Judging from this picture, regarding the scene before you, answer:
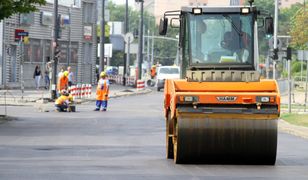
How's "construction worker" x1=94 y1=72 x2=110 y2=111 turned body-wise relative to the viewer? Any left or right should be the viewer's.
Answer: facing the viewer and to the left of the viewer
